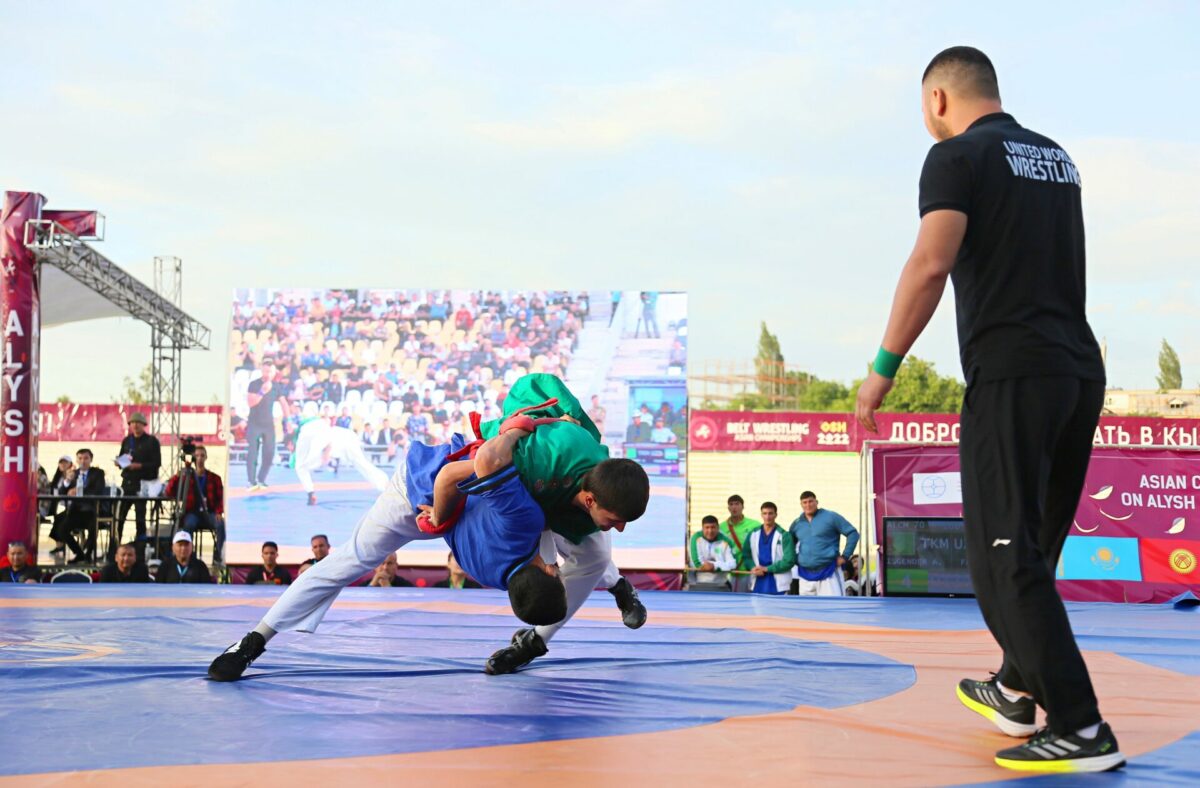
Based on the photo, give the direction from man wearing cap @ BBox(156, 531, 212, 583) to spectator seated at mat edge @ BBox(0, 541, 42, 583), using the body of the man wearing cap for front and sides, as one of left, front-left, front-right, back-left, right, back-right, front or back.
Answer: back-right

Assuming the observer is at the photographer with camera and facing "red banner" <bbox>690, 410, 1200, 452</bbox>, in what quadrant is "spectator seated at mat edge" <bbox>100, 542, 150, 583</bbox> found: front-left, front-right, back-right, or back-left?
back-right

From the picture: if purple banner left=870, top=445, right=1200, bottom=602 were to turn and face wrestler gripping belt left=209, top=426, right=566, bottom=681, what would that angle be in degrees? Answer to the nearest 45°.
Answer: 0° — it already faces them

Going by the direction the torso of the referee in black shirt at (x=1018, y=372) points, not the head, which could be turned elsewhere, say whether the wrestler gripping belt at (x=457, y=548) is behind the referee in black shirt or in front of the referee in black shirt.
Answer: in front

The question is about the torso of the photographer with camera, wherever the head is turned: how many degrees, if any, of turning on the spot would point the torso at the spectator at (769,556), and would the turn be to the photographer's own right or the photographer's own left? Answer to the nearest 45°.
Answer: approximately 45° to the photographer's own left

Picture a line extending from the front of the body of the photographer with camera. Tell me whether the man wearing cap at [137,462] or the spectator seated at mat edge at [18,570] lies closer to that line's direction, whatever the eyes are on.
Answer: the spectator seated at mat edge

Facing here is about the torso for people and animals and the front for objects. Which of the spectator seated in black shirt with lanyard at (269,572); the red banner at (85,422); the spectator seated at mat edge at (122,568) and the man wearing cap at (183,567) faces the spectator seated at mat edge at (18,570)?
the red banner

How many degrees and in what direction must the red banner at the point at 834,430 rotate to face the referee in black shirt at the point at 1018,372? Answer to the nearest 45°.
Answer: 0° — it already faces them

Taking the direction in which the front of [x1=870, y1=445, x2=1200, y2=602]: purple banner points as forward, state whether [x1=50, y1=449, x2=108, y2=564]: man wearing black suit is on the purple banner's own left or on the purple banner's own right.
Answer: on the purple banner's own right
